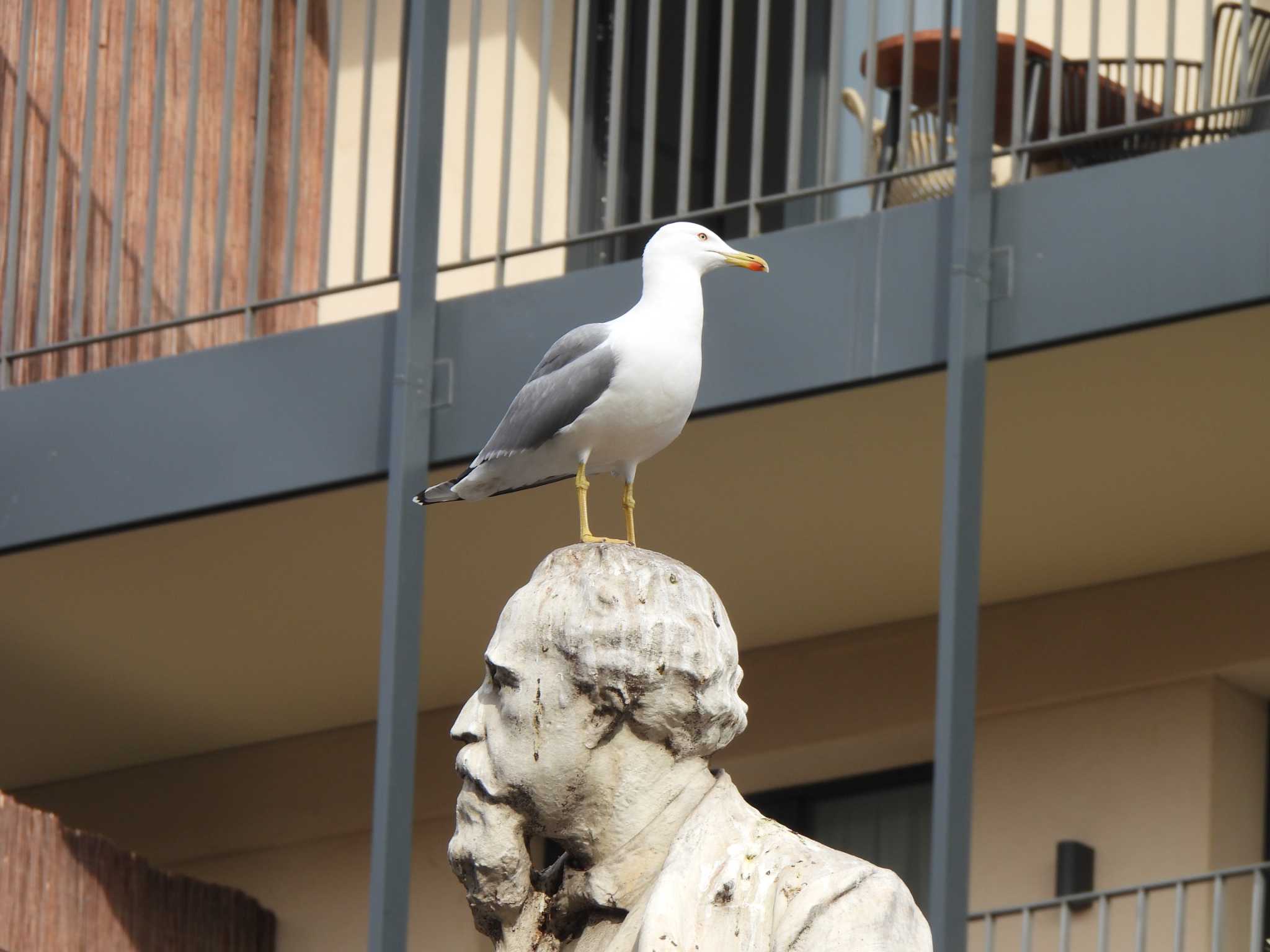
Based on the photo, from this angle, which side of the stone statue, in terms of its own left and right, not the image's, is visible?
left

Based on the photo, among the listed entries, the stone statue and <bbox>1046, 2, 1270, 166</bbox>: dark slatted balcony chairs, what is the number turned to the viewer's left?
2

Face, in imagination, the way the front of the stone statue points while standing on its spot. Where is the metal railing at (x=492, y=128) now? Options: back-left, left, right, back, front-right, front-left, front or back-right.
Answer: right

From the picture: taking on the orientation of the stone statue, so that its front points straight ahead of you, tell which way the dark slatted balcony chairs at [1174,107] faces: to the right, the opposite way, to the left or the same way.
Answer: the same way

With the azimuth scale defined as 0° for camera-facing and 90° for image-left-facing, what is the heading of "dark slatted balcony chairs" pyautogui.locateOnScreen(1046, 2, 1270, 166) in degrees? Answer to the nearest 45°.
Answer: approximately 90°

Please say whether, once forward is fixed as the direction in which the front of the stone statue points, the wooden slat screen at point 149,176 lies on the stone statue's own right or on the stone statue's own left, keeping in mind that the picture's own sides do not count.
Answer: on the stone statue's own right
